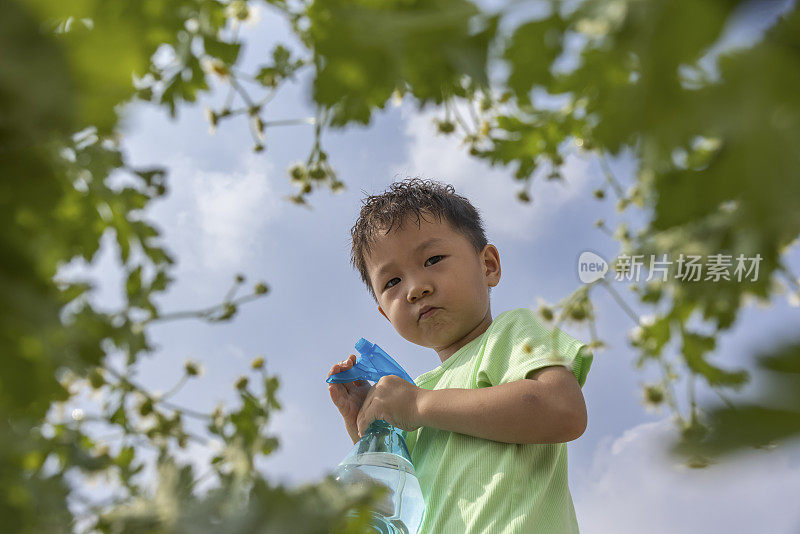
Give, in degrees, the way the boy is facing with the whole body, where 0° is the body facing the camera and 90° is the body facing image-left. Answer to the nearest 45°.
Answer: approximately 45°
